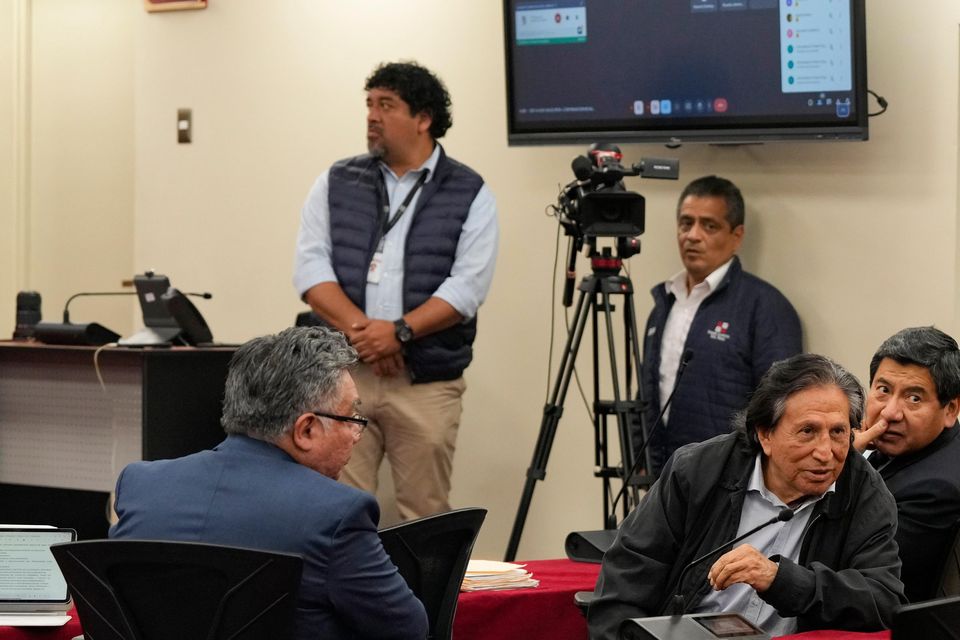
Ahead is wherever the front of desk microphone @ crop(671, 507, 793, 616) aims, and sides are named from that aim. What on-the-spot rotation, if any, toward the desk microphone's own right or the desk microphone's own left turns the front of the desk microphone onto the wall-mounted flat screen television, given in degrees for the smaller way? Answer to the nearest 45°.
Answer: approximately 90° to the desk microphone's own left

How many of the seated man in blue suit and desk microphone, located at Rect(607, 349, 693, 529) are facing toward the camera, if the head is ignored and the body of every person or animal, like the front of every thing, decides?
0

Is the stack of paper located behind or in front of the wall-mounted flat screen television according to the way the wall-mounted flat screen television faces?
in front

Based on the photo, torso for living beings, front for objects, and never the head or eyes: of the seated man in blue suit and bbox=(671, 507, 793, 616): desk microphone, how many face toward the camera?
0

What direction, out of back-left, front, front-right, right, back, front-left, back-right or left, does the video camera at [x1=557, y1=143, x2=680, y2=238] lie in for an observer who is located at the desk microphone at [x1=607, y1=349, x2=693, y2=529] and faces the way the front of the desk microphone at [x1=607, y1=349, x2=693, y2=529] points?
left

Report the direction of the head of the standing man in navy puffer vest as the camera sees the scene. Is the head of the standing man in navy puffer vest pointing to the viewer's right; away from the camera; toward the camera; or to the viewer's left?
to the viewer's left

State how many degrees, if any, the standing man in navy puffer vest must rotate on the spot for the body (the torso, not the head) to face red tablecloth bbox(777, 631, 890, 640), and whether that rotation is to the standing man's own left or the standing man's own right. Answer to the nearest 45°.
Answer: approximately 45° to the standing man's own left

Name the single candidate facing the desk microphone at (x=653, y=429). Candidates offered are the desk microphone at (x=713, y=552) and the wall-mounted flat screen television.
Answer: the wall-mounted flat screen television

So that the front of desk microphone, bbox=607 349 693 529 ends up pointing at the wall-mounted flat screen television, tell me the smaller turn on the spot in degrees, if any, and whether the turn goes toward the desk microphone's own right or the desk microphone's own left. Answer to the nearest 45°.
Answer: approximately 90° to the desk microphone's own left

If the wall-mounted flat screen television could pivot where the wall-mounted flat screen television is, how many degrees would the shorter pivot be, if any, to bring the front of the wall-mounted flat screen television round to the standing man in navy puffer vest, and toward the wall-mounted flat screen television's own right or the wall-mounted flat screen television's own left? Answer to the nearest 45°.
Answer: approximately 90° to the wall-mounted flat screen television's own right
